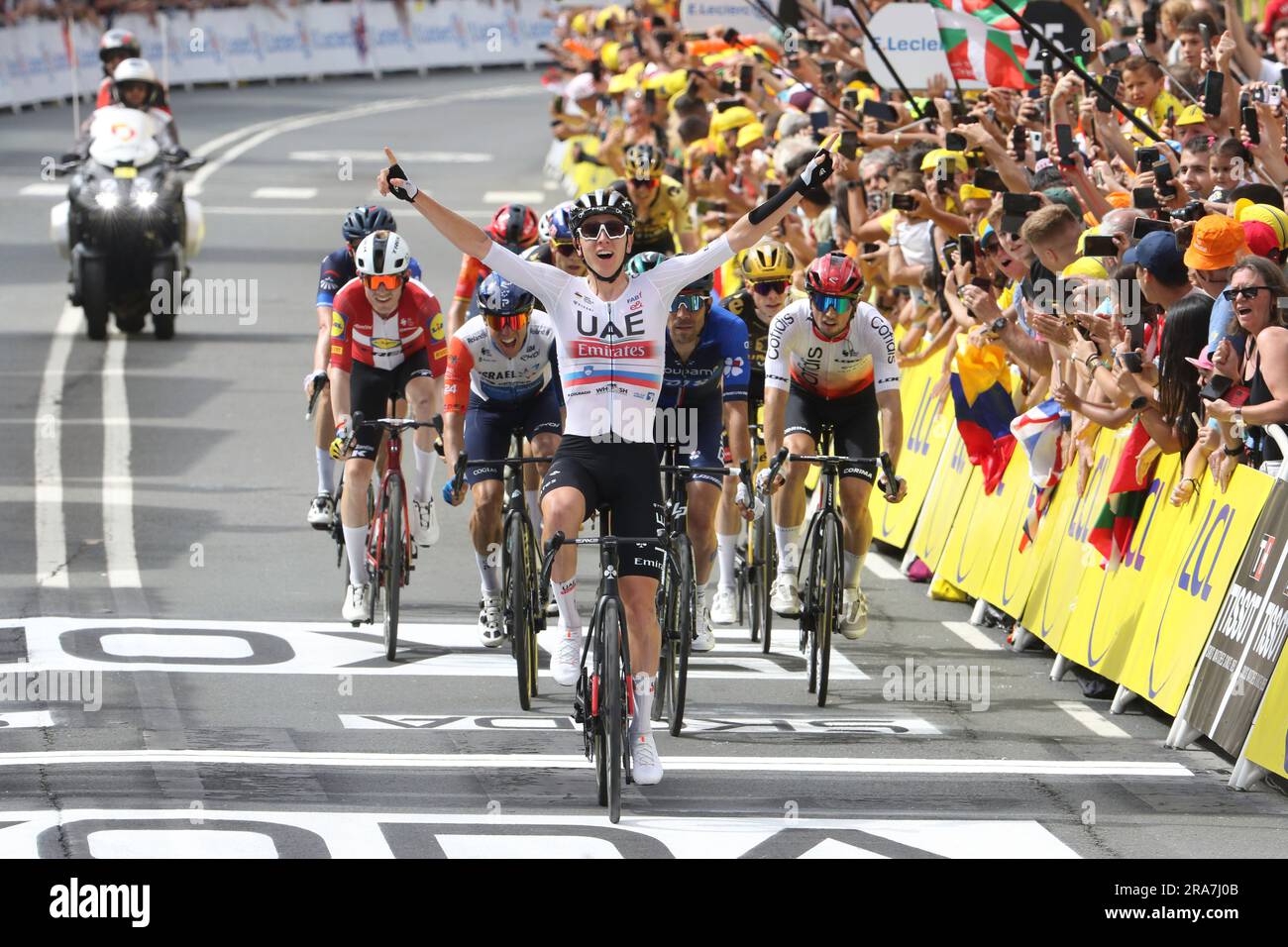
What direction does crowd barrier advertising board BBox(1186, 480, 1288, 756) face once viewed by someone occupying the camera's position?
facing the viewer and to the left of the viewer

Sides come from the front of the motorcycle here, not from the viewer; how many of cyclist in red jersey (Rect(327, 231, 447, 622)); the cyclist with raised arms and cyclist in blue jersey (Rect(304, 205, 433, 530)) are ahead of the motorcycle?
3

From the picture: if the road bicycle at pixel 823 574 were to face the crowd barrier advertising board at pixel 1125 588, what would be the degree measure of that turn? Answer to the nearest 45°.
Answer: approximately 90° to its left

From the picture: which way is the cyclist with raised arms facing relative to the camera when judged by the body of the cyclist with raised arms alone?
toward the camera

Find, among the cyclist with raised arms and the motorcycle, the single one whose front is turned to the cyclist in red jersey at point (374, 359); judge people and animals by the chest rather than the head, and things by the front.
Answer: the motorcycle

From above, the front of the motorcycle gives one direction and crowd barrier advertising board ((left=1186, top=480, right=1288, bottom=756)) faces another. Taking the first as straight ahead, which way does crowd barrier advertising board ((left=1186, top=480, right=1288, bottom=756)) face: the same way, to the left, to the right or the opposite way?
to the right

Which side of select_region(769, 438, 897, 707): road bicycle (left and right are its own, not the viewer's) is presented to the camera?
front

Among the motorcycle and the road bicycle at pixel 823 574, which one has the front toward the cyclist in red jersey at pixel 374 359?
the motorcycle

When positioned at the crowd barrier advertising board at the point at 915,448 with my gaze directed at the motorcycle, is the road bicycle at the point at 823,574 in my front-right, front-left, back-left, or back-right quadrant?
back-left

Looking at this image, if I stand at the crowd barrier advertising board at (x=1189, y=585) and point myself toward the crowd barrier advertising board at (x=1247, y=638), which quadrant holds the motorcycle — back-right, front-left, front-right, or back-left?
back-right

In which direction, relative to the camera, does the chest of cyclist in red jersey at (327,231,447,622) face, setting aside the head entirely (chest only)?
toward the camera

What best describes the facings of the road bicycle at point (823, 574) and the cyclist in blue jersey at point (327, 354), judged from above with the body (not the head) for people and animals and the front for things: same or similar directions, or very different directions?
same or similar directions

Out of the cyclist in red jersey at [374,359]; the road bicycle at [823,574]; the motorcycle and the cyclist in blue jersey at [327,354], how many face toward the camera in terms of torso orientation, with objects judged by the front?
4

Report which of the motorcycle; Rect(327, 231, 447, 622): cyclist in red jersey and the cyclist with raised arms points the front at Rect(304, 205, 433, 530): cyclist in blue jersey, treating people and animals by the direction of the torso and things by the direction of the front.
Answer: the motorcycle

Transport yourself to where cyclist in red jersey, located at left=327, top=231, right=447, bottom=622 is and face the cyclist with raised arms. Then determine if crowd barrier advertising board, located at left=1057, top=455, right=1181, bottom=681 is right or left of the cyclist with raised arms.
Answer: left

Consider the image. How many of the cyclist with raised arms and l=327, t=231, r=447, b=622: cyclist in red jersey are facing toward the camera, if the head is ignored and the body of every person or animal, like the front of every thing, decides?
2

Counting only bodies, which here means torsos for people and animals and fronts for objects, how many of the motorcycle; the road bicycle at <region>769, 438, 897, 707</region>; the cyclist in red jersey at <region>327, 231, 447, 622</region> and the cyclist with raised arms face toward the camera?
4

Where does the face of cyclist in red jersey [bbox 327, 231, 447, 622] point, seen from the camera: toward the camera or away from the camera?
toward the camera

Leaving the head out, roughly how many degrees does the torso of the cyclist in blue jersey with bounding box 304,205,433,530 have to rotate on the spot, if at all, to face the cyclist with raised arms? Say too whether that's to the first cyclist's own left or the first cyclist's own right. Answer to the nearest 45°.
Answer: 0° — they already face them
